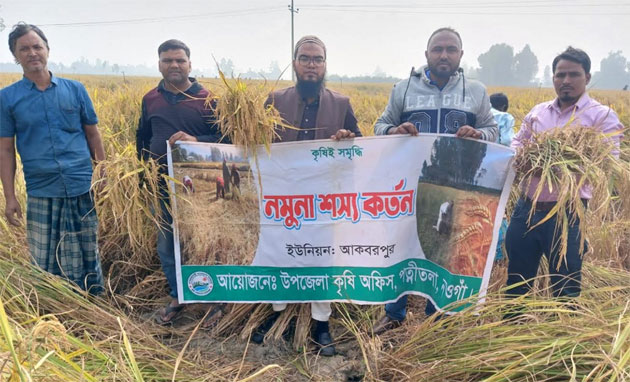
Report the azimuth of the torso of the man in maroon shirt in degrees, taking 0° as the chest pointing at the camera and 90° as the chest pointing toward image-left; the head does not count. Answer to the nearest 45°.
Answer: approximately 0°

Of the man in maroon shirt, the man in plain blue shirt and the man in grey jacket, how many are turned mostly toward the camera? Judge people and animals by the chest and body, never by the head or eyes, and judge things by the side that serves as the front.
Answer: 3

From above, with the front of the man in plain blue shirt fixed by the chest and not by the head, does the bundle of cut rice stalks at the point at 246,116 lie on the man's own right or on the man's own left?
on the man's own left

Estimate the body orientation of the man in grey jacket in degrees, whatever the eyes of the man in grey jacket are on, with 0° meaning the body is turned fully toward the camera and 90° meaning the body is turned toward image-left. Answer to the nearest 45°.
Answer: approximately 0°

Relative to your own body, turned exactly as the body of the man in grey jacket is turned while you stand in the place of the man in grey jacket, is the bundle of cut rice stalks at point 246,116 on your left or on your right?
on your right
